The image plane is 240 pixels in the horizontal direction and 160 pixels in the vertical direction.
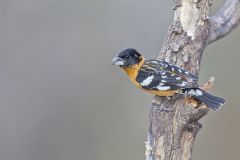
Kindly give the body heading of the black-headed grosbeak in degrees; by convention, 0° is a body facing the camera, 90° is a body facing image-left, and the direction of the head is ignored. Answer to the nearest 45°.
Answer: approximately 90°
